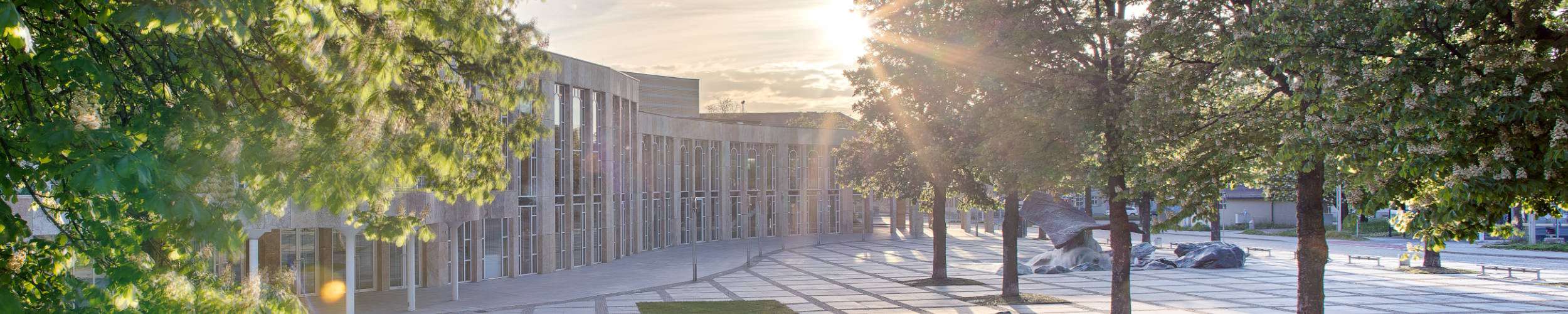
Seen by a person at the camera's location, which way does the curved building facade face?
facing the viewer and to the right of the viewer

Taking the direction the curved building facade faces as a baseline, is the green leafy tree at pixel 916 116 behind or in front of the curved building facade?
in front

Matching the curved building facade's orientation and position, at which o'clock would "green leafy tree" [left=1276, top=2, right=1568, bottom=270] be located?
The green leafy tree is roughly at 1 o'clock from the curved building facade.

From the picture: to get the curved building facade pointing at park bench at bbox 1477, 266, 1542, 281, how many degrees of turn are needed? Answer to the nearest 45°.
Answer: approximately 45° to its left

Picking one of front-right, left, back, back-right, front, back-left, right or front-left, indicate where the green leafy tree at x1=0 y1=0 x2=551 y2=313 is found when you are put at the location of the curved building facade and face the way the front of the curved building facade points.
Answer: front-right
